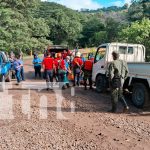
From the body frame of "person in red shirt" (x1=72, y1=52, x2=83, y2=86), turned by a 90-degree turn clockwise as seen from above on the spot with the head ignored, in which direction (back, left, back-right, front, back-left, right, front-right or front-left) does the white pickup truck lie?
front-right

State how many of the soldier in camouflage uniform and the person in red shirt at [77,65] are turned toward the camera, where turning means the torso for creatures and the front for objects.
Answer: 0

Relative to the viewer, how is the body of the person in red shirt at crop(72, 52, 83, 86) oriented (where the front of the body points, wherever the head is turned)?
away from the camera

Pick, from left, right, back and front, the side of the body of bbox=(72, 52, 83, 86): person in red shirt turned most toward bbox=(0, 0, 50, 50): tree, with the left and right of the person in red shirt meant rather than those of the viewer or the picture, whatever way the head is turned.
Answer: front

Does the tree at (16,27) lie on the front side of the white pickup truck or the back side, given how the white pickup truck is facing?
on the front side

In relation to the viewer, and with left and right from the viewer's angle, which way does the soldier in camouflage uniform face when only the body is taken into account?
facing away from the viewer and to the left of the viewer
